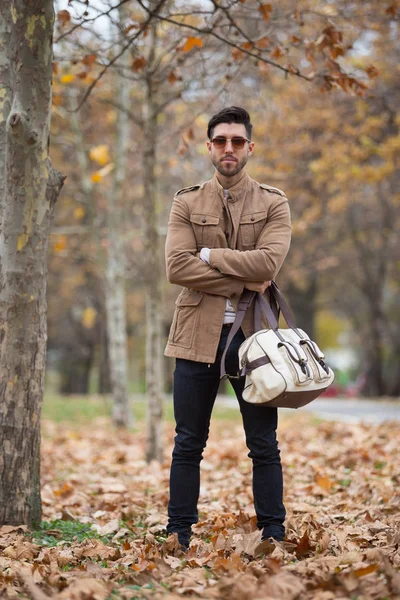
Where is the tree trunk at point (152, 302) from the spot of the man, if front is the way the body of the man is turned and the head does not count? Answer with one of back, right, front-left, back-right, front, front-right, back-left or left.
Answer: back

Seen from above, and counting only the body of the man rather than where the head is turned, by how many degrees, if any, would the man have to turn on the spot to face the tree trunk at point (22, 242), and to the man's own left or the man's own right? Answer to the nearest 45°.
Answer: approximately 90° to the man's own right

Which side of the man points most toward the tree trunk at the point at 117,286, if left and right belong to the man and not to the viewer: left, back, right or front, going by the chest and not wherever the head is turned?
back

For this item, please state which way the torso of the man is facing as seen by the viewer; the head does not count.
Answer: toward the camera
